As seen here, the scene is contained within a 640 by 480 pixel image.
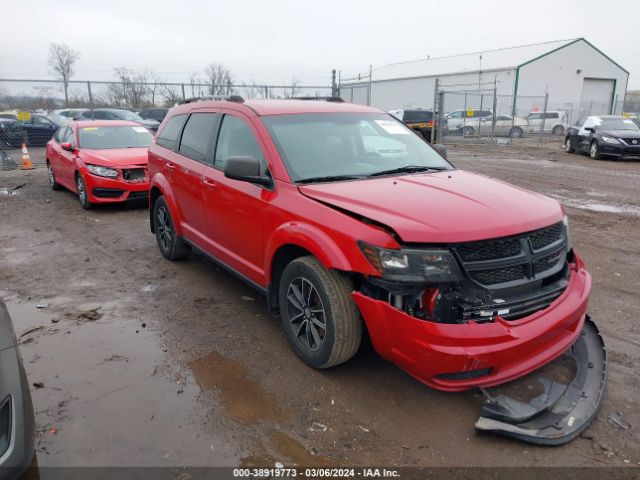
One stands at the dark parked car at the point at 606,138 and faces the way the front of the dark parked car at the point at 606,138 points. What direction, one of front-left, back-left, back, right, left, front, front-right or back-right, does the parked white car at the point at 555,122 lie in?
back-left

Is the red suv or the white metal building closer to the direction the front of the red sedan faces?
the red suv

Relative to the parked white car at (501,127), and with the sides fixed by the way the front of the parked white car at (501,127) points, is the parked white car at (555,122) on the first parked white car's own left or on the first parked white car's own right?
on the first parked white car's own right

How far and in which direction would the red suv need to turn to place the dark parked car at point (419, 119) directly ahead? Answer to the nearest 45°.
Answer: approximately 135° to its left

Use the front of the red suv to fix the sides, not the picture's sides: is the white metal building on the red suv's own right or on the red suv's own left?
on the red suv's own left

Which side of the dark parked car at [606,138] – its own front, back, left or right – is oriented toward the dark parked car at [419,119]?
back

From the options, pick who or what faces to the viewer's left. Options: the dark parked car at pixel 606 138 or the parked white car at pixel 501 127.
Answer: the parked white car

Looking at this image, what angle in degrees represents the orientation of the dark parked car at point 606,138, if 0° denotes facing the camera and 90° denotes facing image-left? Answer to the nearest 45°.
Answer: approximately 315°

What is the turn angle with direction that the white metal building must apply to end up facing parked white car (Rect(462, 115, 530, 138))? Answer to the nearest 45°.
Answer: approximately 45° to its right

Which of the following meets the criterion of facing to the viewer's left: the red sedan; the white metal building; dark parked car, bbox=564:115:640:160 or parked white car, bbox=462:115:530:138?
the parked white car

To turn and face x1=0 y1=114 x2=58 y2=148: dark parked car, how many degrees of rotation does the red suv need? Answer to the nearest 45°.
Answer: approximately 180°

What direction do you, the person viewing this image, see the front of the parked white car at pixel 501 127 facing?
facing to the left of the viewer
